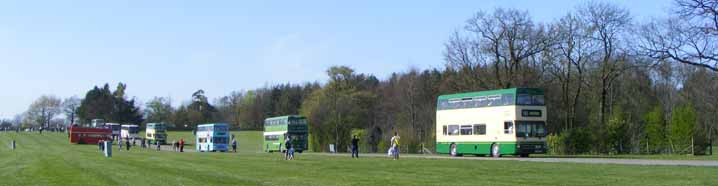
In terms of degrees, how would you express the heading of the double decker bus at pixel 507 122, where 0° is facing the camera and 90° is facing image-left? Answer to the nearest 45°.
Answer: approximately 315°
